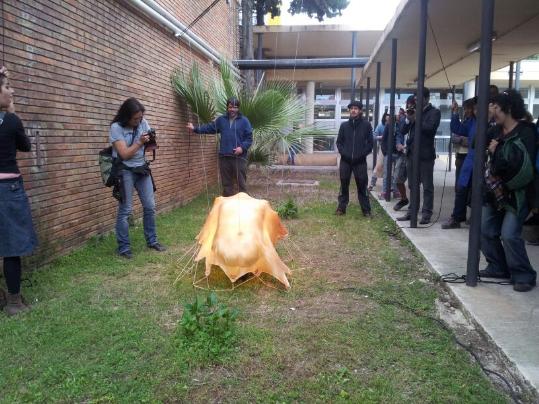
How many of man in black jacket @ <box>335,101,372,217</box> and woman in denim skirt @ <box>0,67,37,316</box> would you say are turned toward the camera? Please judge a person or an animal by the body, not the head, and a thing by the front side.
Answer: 1

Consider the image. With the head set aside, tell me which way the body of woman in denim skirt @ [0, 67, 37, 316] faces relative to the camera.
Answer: to the viewer's right

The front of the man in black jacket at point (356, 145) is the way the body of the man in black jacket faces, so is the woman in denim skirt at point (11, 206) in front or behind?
in front

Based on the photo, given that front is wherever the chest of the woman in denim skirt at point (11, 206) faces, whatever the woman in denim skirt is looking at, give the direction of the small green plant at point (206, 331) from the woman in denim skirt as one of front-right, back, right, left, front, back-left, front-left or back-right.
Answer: front-right

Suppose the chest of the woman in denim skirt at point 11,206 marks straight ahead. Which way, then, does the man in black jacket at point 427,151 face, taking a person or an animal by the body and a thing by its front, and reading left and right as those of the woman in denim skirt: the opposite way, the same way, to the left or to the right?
the opposite way

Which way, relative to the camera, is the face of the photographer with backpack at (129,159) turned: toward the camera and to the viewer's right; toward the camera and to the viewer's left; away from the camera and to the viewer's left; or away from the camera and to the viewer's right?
toward the camera and to the viewer's right

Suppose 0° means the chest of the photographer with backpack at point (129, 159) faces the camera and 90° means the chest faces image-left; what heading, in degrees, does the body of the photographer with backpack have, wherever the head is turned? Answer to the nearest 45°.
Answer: approximately 315°

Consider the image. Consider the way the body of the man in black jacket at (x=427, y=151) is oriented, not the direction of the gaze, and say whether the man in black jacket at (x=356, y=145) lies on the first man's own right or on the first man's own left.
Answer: on the first man's own right

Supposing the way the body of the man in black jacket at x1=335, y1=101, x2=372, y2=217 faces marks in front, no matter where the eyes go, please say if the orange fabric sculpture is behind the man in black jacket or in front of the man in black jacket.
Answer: in front

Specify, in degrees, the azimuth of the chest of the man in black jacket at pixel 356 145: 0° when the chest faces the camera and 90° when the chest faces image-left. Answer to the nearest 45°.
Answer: approximately 0°

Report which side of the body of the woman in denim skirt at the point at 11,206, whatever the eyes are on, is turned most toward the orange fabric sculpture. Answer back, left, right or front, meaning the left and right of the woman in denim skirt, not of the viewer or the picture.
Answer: front

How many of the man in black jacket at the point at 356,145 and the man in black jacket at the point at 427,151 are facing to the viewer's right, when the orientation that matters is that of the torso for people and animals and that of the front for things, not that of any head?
0

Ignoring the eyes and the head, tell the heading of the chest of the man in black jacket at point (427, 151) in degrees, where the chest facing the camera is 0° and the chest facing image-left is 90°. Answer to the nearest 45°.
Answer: approximately 45°

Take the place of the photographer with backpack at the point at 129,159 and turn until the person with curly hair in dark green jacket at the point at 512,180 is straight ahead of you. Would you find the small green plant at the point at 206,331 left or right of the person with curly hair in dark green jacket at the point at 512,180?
right

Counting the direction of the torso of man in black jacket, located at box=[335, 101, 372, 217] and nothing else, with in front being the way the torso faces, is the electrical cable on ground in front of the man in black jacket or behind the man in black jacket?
in front
